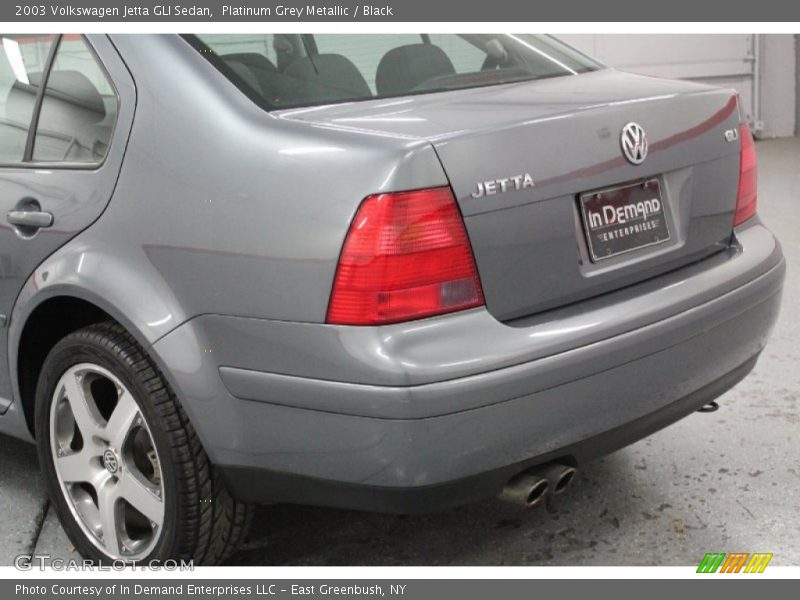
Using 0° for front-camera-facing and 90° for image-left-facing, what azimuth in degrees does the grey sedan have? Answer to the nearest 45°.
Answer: approximately 135°
